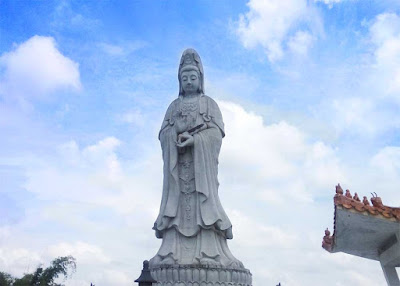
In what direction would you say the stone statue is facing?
toward the camera

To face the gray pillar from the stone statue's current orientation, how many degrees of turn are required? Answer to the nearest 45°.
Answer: approximately 45° to its left

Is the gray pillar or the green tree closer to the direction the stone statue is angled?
the gray pillar

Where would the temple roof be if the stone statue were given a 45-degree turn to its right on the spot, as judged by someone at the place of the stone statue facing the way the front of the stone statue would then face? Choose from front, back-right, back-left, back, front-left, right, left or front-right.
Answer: left
